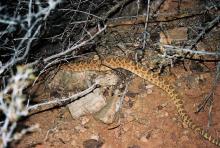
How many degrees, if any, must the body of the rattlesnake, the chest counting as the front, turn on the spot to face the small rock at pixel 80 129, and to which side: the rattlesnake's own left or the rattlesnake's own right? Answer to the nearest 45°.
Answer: approximately 45° to the rattlesnake's own left

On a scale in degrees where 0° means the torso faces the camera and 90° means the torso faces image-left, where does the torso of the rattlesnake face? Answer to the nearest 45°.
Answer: approximately 90°

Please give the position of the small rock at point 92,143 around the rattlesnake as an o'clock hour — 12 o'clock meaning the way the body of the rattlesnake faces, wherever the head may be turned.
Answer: The small rock is roughly at 10 o'clock from the rattlesnake.

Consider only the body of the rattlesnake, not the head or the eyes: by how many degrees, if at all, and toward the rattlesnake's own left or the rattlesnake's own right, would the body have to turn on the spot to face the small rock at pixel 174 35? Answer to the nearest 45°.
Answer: approximately 135° to the rattlesnake's own right
